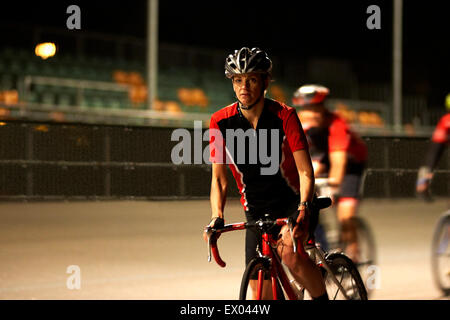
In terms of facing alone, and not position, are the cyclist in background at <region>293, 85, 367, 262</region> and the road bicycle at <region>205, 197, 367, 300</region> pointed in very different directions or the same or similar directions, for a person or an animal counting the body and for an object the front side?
same or similar directions

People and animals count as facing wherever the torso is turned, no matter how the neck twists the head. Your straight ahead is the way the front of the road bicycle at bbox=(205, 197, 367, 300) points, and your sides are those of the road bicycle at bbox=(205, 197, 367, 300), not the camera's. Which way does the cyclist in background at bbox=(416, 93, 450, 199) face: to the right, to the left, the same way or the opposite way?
the same way

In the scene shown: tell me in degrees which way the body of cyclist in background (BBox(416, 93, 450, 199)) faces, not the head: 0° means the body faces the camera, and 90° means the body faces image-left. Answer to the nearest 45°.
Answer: approximately 45°

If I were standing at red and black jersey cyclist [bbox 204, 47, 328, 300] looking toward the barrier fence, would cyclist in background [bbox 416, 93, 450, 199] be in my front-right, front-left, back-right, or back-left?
front-right

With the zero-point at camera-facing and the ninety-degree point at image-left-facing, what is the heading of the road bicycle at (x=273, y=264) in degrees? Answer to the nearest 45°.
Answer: approximately 45°

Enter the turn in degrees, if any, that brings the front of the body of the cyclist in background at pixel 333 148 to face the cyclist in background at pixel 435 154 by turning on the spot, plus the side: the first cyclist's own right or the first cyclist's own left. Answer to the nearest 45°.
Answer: approximately 135° to the first cyclist's own left

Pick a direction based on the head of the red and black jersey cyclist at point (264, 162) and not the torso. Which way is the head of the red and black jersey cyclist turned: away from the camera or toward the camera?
toward the camera

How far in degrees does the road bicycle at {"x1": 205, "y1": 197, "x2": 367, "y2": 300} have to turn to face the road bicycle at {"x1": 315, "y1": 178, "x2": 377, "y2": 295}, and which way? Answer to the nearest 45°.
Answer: approximately 135° to its right

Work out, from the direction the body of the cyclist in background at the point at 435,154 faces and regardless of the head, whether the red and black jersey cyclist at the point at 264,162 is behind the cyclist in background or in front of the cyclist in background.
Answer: in front

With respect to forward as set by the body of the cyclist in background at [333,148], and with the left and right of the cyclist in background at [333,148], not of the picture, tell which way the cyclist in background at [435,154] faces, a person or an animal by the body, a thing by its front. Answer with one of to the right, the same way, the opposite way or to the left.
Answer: the same way

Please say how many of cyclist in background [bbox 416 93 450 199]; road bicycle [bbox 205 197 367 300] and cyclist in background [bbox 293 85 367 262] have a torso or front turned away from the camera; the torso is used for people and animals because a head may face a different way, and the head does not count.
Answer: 0

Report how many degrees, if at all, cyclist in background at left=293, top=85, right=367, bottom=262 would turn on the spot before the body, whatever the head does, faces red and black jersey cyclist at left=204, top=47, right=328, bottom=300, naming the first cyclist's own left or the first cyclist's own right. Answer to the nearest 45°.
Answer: approximately 45° to the first cyclist's own left

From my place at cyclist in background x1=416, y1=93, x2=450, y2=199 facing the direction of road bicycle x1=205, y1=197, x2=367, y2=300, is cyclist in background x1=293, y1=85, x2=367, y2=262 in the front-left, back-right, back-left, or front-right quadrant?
front-right
